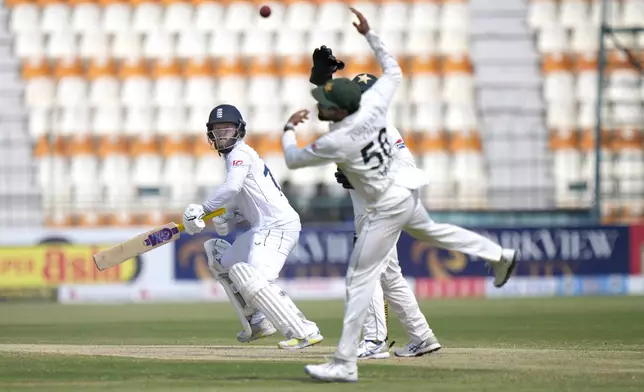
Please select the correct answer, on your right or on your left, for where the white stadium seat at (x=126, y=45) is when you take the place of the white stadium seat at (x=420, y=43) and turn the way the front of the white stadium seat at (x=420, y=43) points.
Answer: on your right

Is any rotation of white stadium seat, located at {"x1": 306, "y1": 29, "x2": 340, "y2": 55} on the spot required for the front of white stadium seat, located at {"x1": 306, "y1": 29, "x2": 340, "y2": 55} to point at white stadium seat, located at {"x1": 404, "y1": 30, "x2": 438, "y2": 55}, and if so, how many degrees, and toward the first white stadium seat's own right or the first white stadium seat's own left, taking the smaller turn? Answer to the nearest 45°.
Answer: approximately 90° to the first white stadium seat's own left

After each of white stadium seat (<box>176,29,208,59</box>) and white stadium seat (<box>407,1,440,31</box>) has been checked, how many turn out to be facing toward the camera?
2

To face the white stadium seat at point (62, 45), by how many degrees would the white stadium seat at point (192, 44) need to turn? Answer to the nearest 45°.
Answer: approximately 90° to its right

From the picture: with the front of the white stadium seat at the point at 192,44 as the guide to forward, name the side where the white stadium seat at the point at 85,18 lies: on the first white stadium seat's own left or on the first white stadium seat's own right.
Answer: on the first white stadium seat's own right
